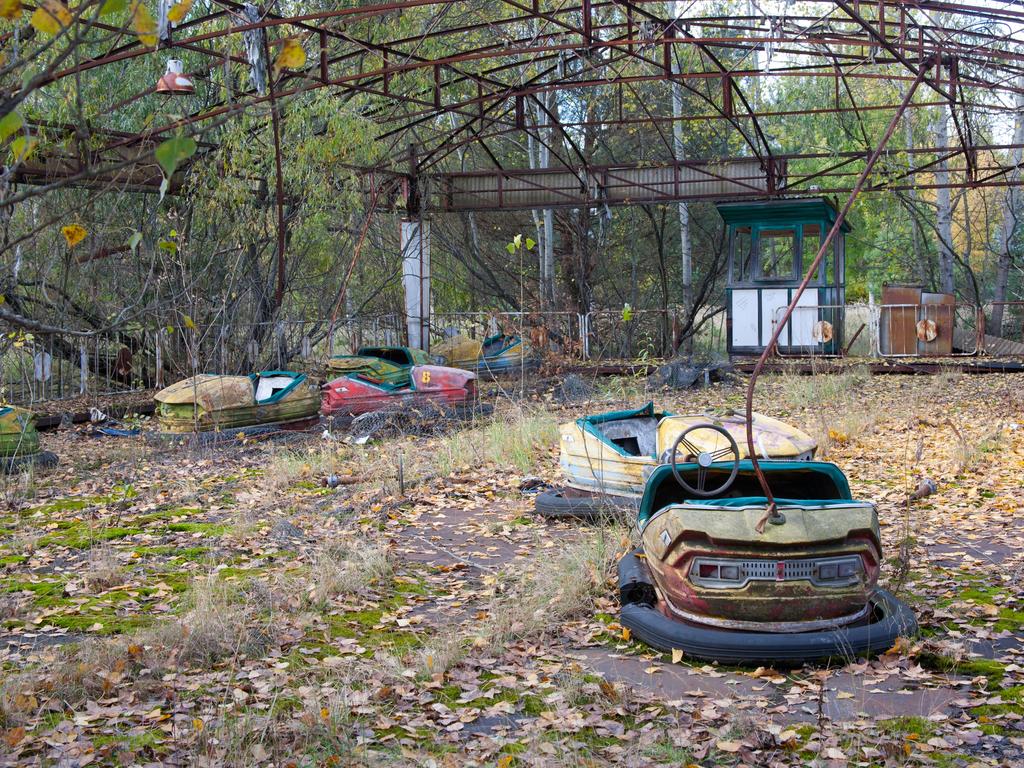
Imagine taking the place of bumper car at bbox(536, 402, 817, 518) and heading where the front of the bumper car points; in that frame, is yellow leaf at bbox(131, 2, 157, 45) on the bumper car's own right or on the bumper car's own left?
on the bumper car's own right

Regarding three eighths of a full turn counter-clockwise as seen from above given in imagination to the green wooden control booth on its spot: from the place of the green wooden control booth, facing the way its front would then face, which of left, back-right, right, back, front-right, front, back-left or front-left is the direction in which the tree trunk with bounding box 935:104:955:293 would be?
front

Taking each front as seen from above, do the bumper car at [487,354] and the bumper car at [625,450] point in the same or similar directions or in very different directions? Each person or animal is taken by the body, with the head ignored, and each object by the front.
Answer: very different directions

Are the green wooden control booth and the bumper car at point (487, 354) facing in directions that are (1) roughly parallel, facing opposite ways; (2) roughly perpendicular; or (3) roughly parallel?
roughly perpendicular

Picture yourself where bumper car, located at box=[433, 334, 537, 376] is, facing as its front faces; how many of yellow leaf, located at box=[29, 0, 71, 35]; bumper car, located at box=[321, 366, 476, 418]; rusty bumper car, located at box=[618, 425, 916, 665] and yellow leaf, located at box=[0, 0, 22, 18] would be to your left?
4

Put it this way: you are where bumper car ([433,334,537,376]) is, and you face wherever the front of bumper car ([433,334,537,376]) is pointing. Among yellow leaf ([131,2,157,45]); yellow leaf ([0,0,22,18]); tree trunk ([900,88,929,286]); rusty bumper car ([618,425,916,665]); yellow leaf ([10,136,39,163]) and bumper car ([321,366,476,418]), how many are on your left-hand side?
5

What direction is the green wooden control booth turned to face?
toward the camera

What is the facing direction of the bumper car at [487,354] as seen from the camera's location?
facing to the left of the viewer

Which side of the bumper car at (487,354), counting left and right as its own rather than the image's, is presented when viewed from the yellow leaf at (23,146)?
left

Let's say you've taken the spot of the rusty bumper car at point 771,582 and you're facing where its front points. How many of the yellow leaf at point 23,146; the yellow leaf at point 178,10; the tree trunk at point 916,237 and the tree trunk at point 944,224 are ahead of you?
2

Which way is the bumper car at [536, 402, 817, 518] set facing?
to the viewer's right

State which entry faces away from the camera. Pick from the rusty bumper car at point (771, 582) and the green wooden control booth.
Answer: the rusty bumper car

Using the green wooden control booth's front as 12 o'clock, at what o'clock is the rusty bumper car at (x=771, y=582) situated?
The rusty bumper car is roughly at 12 o'clock from the green wooden control booth.

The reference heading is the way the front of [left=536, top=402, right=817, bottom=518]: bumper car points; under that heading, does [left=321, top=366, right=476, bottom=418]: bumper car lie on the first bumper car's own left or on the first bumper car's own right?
on the first bumper car's own left

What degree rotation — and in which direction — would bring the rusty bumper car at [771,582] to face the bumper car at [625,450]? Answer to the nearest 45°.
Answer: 0° — it already faces it

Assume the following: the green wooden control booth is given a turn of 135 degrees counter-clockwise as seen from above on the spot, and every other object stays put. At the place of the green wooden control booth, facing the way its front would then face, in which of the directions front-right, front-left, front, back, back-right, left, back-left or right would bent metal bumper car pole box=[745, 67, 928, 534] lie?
back-right

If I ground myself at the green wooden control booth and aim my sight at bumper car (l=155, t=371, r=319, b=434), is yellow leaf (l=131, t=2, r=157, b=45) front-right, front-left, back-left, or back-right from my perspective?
front-left

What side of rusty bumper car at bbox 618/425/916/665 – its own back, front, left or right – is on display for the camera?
back

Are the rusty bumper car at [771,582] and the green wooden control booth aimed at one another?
yes

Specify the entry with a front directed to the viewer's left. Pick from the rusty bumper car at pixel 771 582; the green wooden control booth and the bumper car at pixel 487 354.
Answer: the bumper car

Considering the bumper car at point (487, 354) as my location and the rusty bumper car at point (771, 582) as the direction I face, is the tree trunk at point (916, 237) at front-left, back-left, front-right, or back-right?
back-left
